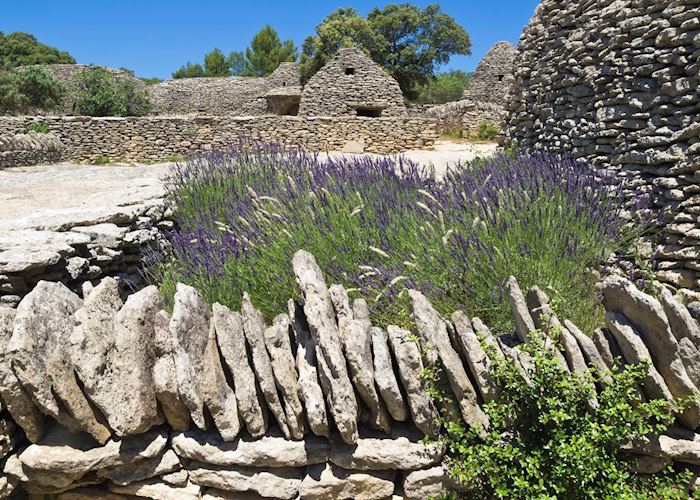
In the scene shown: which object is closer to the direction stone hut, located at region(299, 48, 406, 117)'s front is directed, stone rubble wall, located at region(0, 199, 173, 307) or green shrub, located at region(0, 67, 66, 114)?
the stone rubble wall

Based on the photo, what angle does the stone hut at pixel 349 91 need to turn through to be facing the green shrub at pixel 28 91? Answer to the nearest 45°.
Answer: approximately 90° to its right

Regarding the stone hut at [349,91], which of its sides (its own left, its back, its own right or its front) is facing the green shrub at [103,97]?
right

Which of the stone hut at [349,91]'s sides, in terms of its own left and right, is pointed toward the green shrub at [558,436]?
front

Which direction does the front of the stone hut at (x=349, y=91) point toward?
toward the camera

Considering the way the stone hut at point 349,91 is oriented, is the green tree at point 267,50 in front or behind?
behind

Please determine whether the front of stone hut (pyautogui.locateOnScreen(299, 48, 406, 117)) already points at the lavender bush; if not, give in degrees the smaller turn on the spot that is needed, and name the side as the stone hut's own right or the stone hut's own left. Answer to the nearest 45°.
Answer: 0° — it already faces it

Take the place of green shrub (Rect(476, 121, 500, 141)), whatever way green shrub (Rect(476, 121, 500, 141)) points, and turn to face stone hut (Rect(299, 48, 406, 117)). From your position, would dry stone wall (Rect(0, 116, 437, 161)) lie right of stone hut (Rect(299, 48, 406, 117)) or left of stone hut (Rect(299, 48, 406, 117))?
left

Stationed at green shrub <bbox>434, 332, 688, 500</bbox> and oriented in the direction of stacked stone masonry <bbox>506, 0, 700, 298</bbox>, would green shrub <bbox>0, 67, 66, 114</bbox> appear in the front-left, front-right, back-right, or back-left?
front-left

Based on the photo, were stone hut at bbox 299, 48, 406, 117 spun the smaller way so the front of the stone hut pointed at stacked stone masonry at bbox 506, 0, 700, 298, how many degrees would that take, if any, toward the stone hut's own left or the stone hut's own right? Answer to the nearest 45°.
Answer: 0° — it already faces it

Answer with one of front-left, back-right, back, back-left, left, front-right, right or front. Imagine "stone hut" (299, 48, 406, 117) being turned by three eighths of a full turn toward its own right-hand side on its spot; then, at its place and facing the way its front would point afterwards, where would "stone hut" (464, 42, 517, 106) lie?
right

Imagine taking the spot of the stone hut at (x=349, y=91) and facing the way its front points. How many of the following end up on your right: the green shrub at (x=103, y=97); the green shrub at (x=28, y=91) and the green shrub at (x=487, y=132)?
2

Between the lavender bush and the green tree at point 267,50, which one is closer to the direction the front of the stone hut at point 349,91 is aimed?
the lavender bush

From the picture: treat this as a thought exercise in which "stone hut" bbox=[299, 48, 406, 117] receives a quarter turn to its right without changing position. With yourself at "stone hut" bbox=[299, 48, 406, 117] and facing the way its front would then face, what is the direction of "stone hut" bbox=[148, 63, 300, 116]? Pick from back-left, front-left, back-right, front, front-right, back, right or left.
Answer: front-right

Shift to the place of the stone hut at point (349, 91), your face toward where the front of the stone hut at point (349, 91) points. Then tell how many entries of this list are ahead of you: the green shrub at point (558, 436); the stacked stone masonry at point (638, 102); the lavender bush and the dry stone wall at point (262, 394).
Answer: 4

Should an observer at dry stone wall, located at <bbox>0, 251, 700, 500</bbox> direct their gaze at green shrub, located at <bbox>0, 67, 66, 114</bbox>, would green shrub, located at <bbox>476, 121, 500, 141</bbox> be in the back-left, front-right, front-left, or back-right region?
front-right

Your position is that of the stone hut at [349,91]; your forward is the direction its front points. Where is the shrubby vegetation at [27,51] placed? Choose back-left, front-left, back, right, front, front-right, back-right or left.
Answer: back-right

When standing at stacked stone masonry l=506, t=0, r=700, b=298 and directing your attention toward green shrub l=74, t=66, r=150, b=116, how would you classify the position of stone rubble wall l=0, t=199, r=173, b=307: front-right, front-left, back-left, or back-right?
front-left

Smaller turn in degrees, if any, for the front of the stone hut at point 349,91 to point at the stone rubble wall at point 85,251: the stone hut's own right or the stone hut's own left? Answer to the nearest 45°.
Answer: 0° — it already faces it

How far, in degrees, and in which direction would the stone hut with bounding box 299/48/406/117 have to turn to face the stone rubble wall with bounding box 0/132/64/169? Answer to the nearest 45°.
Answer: approximately 45° to its right

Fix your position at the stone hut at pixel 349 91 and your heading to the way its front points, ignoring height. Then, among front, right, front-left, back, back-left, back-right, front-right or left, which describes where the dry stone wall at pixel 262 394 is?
front
